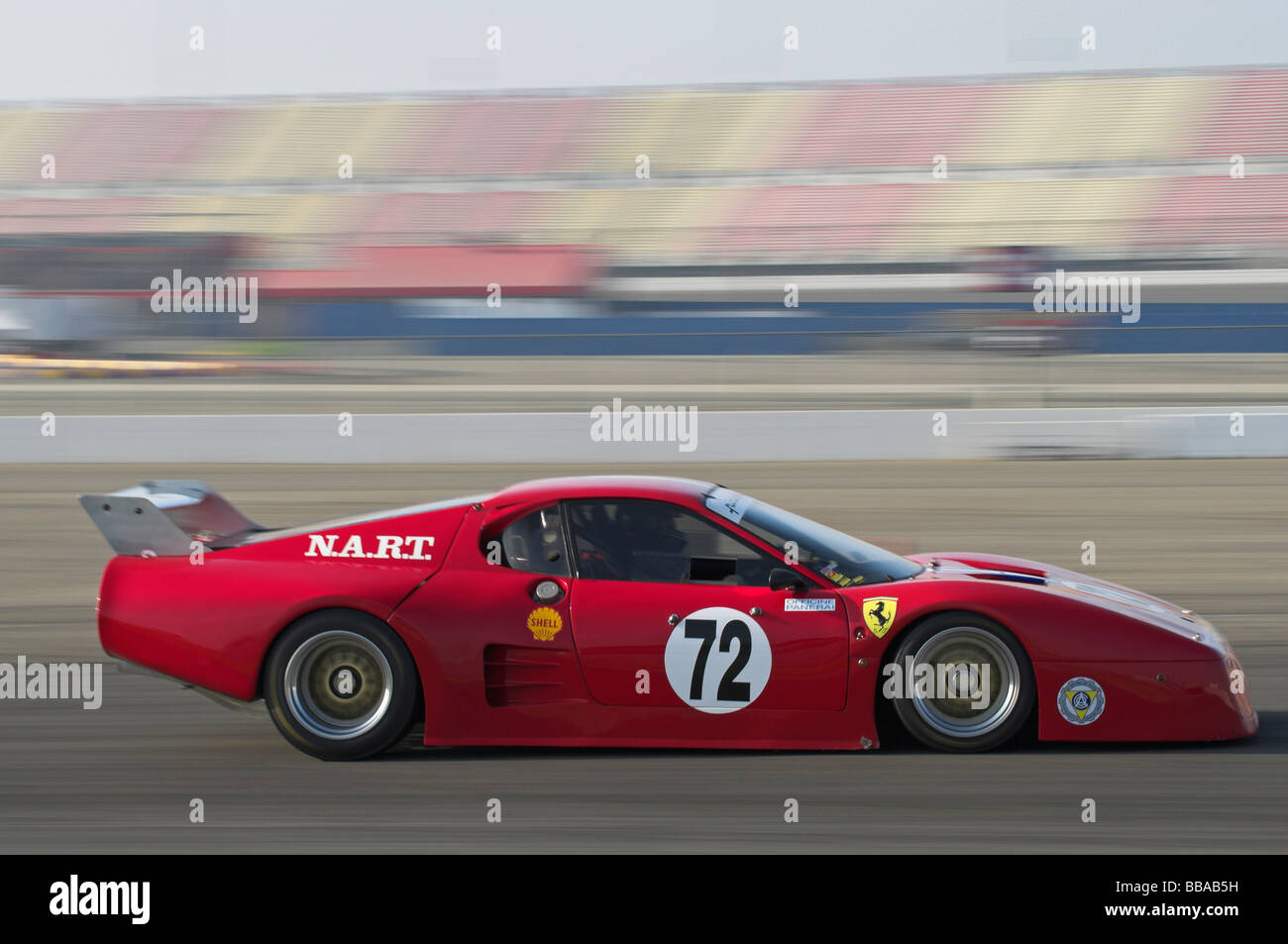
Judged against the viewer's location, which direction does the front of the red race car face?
facing to the right of the viewer
